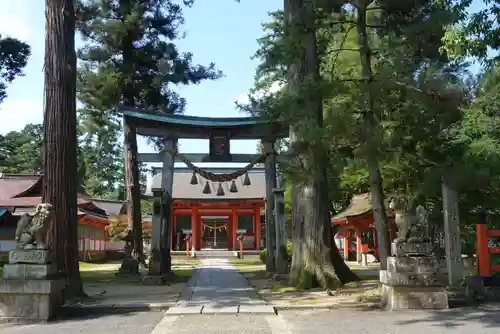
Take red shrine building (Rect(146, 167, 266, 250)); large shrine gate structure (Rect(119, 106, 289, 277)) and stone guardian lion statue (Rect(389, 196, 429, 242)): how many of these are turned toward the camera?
2

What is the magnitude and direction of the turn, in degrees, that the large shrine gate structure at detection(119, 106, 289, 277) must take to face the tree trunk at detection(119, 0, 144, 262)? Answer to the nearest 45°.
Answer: approximately 135° to its right

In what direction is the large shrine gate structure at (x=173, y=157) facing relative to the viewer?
toward the camera

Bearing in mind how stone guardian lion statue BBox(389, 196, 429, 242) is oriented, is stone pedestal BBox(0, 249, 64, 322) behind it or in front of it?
in front

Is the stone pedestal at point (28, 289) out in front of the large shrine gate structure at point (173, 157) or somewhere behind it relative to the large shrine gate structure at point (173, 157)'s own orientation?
in front

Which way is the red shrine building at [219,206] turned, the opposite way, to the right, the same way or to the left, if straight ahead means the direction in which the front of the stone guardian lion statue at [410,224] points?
to the left

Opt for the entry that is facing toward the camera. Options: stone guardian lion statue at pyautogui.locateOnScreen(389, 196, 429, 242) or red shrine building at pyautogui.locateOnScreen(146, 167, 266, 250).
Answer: the red shrine building

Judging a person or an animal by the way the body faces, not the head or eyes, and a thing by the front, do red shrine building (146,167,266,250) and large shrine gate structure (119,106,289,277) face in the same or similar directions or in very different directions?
same or similar directions

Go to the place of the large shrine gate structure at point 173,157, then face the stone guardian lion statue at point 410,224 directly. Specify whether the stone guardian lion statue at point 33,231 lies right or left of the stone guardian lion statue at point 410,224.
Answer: right

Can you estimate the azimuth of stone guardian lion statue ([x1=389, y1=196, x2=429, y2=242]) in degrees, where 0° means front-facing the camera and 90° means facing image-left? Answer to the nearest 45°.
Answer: approximately 90°

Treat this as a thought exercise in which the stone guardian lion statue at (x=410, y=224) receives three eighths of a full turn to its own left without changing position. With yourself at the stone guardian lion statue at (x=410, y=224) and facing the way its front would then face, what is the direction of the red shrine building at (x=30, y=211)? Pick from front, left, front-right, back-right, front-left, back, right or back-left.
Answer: back

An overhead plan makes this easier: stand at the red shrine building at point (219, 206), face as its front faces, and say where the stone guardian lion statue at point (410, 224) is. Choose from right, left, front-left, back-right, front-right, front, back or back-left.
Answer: front

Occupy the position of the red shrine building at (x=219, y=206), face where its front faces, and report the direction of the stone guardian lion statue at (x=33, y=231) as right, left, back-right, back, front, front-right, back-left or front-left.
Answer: front

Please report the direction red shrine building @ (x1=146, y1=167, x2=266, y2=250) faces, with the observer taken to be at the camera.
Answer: facing the viewer

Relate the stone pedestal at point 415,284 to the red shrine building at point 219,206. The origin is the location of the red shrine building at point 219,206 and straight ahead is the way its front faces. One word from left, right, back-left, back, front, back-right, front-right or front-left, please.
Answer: front

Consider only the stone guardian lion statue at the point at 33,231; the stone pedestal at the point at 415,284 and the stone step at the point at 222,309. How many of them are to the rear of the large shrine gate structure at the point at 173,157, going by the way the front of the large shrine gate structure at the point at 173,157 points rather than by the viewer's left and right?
0
